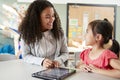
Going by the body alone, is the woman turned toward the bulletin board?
no

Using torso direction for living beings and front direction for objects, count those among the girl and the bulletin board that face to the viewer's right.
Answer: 0

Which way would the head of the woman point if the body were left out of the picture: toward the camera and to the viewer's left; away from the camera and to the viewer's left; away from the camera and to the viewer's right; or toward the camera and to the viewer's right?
toward the camera and to the viewer's right

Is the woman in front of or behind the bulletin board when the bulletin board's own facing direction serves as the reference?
in front

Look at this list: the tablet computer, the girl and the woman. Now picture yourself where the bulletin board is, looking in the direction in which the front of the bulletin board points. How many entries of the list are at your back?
0

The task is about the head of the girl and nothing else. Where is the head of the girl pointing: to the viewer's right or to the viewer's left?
to the viewer's left

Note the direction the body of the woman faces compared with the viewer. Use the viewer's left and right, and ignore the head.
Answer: facing the viewer and to the right of the viewer

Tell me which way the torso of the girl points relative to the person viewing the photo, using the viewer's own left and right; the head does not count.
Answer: facing the viewer and to the left of the viewer

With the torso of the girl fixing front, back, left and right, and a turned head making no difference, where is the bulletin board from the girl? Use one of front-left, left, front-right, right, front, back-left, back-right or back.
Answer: back-right

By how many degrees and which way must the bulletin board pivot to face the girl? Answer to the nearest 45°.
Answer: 0° — it already faces them

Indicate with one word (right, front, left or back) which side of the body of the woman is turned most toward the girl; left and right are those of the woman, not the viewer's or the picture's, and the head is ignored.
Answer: front

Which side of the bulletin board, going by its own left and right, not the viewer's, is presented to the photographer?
front
